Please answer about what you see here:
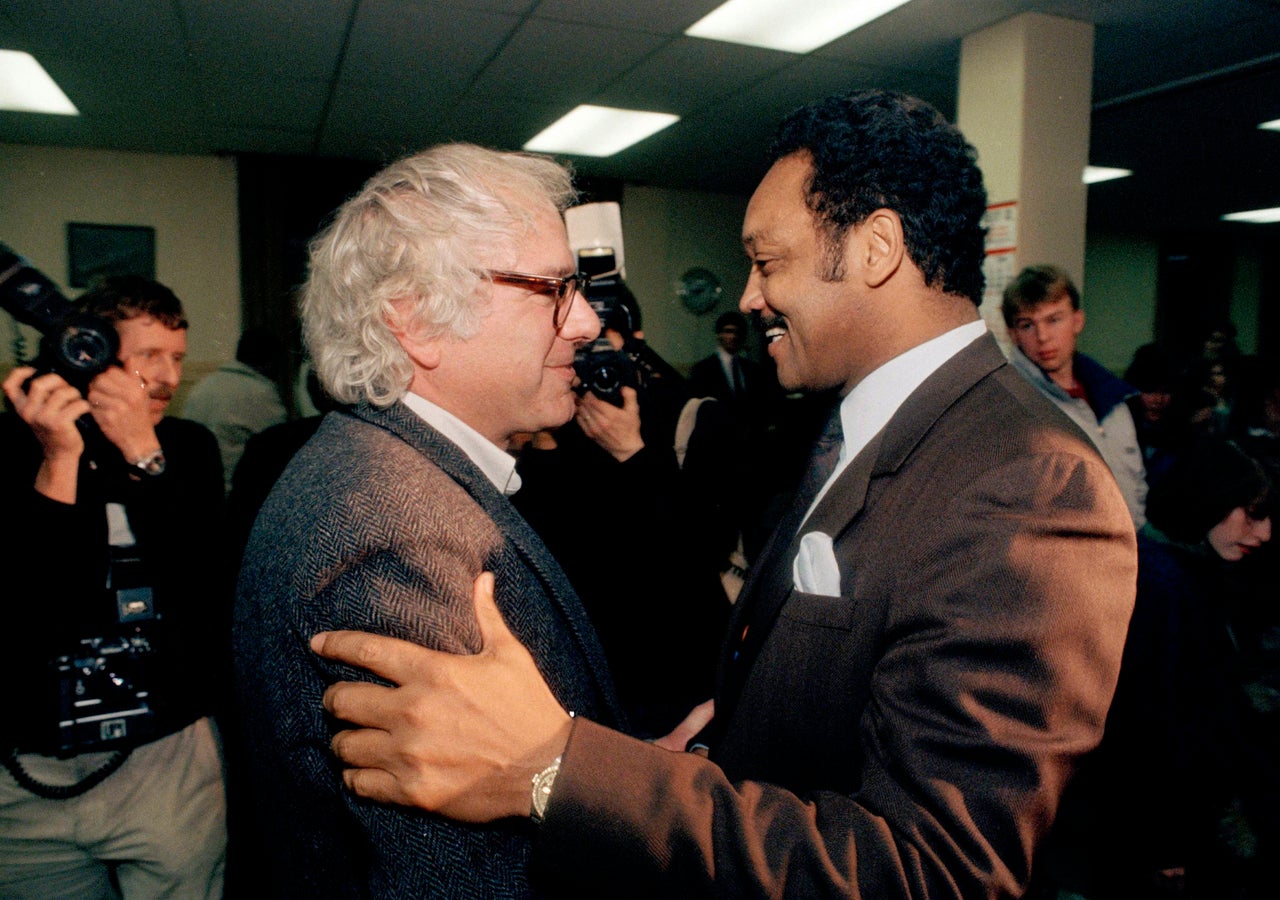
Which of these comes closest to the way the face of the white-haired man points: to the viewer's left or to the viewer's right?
to the viewer's right

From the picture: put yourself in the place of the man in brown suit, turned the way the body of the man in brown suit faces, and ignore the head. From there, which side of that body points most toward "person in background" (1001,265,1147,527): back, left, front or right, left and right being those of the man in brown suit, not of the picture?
right

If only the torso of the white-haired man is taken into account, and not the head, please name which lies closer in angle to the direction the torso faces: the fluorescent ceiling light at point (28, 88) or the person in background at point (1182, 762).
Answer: the person in background

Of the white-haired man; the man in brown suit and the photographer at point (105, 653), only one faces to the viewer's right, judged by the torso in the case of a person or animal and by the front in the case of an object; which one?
the white-haired man

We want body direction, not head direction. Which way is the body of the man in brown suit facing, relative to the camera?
to the viewer's left

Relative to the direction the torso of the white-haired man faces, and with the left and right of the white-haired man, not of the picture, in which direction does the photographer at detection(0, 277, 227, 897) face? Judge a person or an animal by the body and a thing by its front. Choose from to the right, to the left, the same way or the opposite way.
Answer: to the right

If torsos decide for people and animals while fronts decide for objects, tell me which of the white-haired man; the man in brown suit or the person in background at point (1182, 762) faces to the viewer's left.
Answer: the man in brown suit

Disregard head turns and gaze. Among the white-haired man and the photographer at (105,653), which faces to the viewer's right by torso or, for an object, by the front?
the white-haired man

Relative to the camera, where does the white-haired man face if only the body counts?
to the viewer's right

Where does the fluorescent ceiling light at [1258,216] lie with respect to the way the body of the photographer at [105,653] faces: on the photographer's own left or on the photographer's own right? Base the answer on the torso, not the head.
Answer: on the photographer's own left
